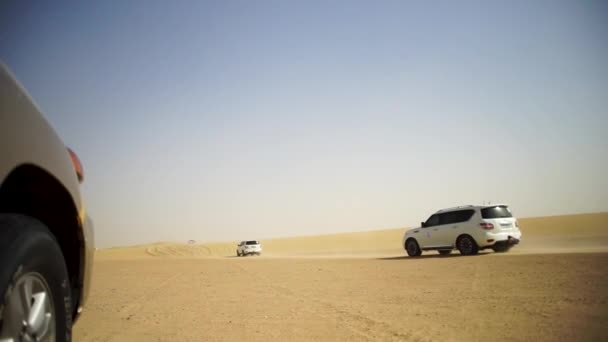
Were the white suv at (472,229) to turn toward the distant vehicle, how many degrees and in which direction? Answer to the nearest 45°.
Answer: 0° — it already faces it

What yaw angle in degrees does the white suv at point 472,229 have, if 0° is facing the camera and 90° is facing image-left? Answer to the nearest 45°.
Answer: approximately 135°

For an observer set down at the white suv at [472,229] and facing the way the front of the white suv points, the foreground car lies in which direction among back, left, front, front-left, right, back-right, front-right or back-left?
back-left
